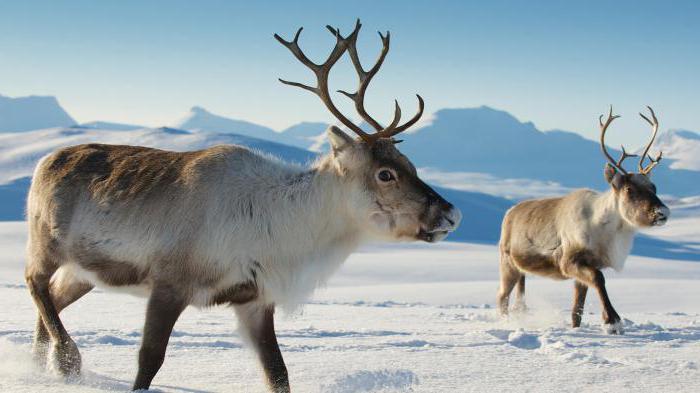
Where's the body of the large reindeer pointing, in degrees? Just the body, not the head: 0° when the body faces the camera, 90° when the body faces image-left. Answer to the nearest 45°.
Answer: approximately 270°

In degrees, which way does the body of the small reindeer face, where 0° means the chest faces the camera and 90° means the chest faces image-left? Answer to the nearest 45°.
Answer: approximately 315°

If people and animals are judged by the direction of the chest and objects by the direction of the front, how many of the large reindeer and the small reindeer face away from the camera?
0

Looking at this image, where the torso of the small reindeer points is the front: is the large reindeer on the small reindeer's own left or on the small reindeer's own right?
on the small reindeer's own right

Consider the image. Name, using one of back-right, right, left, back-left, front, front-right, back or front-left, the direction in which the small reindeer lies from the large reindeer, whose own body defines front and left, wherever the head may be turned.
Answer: front-left
